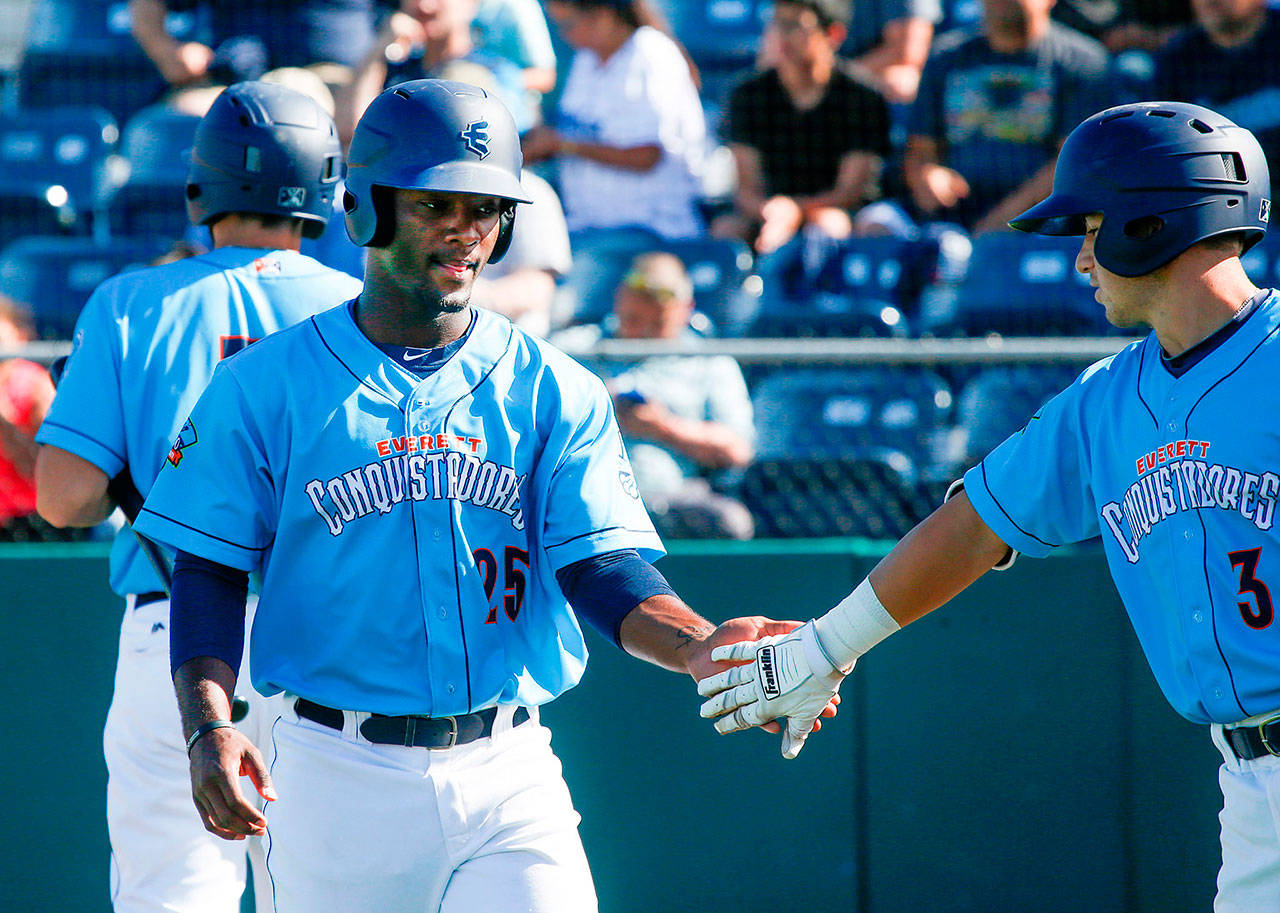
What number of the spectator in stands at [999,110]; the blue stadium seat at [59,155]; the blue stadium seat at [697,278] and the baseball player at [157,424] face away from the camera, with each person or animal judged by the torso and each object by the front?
1

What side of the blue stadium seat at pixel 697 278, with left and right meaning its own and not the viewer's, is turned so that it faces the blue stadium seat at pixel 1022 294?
left

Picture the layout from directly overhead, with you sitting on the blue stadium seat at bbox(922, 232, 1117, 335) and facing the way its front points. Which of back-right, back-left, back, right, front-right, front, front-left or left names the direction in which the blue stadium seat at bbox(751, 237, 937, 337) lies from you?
right

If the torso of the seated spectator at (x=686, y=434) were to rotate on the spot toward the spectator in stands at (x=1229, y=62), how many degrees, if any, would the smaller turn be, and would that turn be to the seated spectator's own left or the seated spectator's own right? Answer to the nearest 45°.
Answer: approximately 180°

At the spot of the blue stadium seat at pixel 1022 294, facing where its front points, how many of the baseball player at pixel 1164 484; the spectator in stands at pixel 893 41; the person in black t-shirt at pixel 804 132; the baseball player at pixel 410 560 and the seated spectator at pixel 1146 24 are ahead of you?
2

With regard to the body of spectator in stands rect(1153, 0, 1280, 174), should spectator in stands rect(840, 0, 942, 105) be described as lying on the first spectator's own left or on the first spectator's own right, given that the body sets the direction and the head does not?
on the first spectator's own right

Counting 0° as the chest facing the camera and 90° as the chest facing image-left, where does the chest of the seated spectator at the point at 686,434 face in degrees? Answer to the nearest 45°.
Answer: approximately 45°

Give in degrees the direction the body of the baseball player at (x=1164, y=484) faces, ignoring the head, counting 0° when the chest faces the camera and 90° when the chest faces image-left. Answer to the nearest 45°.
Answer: approximately 45°

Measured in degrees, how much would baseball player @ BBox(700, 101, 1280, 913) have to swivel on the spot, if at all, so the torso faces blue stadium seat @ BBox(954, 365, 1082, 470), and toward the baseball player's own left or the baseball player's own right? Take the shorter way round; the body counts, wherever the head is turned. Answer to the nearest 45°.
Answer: approximately 135° to the baseball player's own right

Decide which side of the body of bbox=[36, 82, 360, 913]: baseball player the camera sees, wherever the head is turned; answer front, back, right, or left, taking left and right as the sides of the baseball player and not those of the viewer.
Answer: back

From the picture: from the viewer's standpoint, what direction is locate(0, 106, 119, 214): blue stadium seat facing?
toward the camera

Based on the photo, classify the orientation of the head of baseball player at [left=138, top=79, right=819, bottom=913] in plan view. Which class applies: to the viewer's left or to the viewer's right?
to the viewer's right

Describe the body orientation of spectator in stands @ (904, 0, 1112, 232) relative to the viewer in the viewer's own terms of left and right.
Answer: facing the viewer

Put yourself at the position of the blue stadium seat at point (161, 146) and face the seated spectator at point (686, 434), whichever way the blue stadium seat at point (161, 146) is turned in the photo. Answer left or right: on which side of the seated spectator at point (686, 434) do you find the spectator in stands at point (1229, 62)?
left

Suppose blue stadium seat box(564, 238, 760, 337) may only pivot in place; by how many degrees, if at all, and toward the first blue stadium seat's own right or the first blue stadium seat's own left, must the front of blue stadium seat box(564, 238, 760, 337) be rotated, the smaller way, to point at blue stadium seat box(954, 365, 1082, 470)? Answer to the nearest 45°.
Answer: approximately 45° to the first blue stadium seat's own left
